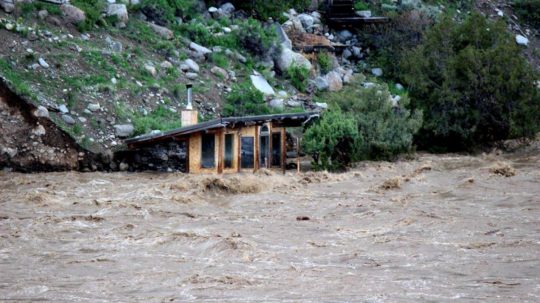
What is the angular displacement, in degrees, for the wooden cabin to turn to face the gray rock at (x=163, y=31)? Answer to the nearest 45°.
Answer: approximately 180°

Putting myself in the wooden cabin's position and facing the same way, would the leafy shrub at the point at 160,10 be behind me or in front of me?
behind

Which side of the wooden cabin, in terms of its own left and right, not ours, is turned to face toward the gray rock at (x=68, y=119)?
right

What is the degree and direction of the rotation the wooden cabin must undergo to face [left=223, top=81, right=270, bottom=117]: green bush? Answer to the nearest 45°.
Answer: approximately 180°

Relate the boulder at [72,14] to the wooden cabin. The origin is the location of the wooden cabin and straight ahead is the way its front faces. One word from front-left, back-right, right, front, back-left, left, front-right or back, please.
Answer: back-right

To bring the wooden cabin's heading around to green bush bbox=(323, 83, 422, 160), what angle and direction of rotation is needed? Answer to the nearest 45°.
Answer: approximately 135° to its left

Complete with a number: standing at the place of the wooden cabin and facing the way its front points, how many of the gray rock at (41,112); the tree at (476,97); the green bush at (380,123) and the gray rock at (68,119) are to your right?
2

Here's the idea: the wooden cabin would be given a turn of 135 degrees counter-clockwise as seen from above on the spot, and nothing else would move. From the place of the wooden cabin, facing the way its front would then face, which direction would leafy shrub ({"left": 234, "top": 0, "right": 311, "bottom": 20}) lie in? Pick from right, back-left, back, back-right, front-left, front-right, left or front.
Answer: front-left

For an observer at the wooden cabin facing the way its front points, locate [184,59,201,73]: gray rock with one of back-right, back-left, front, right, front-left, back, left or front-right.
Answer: back

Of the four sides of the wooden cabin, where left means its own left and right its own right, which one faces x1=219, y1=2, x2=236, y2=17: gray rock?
back

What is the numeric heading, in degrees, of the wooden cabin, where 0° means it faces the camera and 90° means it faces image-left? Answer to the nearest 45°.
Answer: approximately 0°

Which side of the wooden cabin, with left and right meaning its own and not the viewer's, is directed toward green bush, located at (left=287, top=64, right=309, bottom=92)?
back
